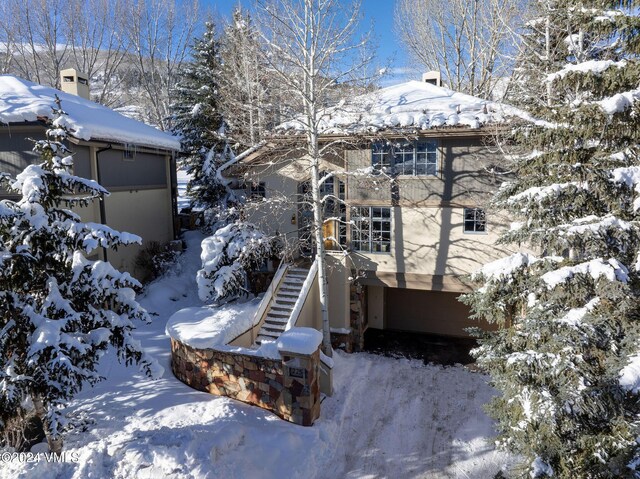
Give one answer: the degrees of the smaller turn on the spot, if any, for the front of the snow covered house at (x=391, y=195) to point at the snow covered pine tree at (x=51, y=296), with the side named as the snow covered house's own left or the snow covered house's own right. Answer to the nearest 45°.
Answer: approximately 45° to the snow covered house's own right

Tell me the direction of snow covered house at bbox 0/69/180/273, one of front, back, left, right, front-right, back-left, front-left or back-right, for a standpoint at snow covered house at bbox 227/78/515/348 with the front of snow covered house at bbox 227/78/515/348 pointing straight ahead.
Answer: right

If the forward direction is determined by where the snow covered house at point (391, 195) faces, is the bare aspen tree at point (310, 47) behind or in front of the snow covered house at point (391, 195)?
in front

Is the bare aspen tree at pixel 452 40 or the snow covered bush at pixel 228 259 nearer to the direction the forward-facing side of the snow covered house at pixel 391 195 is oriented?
the snow covered bush

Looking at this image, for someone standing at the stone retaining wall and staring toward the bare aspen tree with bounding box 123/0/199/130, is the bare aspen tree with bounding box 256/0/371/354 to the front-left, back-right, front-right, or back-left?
front-right

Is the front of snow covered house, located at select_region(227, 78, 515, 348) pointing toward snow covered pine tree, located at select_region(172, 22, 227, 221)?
no

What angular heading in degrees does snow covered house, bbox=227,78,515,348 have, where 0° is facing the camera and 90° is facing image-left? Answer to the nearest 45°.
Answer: approximately 0°

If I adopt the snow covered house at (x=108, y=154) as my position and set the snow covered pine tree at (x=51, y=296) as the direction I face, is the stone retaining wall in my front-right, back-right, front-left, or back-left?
front-left

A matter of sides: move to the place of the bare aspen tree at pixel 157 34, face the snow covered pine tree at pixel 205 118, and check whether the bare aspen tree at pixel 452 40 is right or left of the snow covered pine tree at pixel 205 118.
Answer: left

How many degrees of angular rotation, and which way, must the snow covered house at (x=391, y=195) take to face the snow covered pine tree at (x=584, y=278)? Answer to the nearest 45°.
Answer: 0° — it already faces it

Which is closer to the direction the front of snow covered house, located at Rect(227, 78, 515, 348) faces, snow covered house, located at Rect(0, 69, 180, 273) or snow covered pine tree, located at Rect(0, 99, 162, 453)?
the snow covered pine tree

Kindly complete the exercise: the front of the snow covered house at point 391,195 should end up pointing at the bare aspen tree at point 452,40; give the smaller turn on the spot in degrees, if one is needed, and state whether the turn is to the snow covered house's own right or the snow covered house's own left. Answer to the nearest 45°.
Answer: approximately 180°

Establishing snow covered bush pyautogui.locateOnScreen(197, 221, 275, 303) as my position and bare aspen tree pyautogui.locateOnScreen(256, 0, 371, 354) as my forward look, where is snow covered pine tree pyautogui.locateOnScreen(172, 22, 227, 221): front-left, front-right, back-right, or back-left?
back-left

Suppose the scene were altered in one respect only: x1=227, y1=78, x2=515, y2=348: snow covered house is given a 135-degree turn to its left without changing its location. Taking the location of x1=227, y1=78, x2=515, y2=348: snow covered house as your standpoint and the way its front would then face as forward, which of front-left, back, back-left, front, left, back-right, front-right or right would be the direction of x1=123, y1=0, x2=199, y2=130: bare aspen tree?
left

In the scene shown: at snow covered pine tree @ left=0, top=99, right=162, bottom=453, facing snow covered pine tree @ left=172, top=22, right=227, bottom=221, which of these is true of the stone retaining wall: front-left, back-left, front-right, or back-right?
front-right

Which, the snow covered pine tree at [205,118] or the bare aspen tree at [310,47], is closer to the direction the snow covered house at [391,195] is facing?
the bare aspen tree
